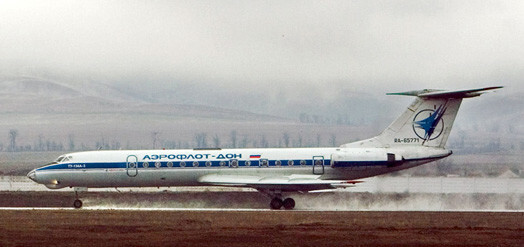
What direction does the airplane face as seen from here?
to the viewer's left
